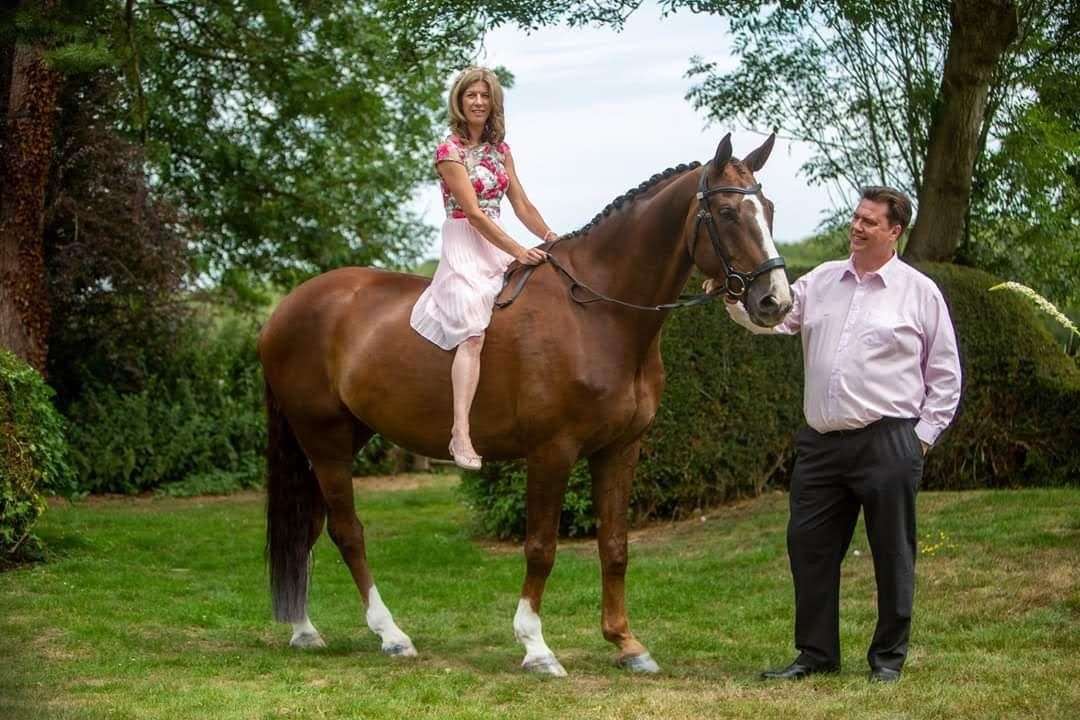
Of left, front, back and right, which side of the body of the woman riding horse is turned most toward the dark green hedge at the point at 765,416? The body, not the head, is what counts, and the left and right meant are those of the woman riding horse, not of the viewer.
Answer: left

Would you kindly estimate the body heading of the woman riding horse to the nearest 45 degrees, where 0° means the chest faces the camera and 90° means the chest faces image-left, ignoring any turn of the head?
approximately 315°

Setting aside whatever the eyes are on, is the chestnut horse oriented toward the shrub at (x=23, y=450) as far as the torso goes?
no

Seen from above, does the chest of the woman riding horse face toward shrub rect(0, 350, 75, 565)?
no

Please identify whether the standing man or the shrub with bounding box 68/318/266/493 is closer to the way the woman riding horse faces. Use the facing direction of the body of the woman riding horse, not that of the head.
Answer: the standing man

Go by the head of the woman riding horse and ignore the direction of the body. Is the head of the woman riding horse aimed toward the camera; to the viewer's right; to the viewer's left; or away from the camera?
toward the camera

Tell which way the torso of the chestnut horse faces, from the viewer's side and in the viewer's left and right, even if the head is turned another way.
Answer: facing the viewer and to the right of the viewer

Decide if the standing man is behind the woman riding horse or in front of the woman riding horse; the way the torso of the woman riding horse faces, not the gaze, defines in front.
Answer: in front

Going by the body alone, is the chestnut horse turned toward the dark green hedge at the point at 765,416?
no
